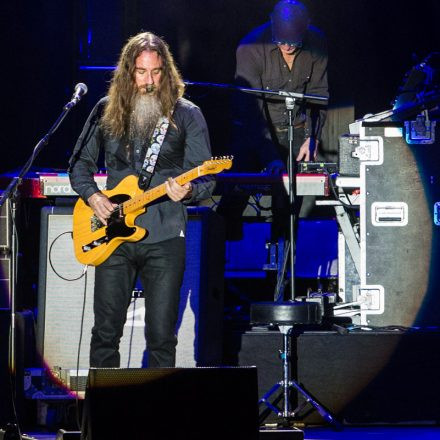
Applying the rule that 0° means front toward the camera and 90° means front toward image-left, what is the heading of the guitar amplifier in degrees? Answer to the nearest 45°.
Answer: approximately 0°

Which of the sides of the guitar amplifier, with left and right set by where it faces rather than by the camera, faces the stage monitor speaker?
front

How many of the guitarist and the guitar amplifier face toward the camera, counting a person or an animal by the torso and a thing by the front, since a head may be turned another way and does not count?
2

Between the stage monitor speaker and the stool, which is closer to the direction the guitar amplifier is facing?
the stage monitor speaker

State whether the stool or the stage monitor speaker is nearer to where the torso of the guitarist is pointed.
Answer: the stage monitor speaker

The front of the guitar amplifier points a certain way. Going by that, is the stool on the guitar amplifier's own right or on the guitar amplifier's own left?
on the guitar amplifier's own left

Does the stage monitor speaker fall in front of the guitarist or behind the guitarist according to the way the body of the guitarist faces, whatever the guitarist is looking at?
in front
